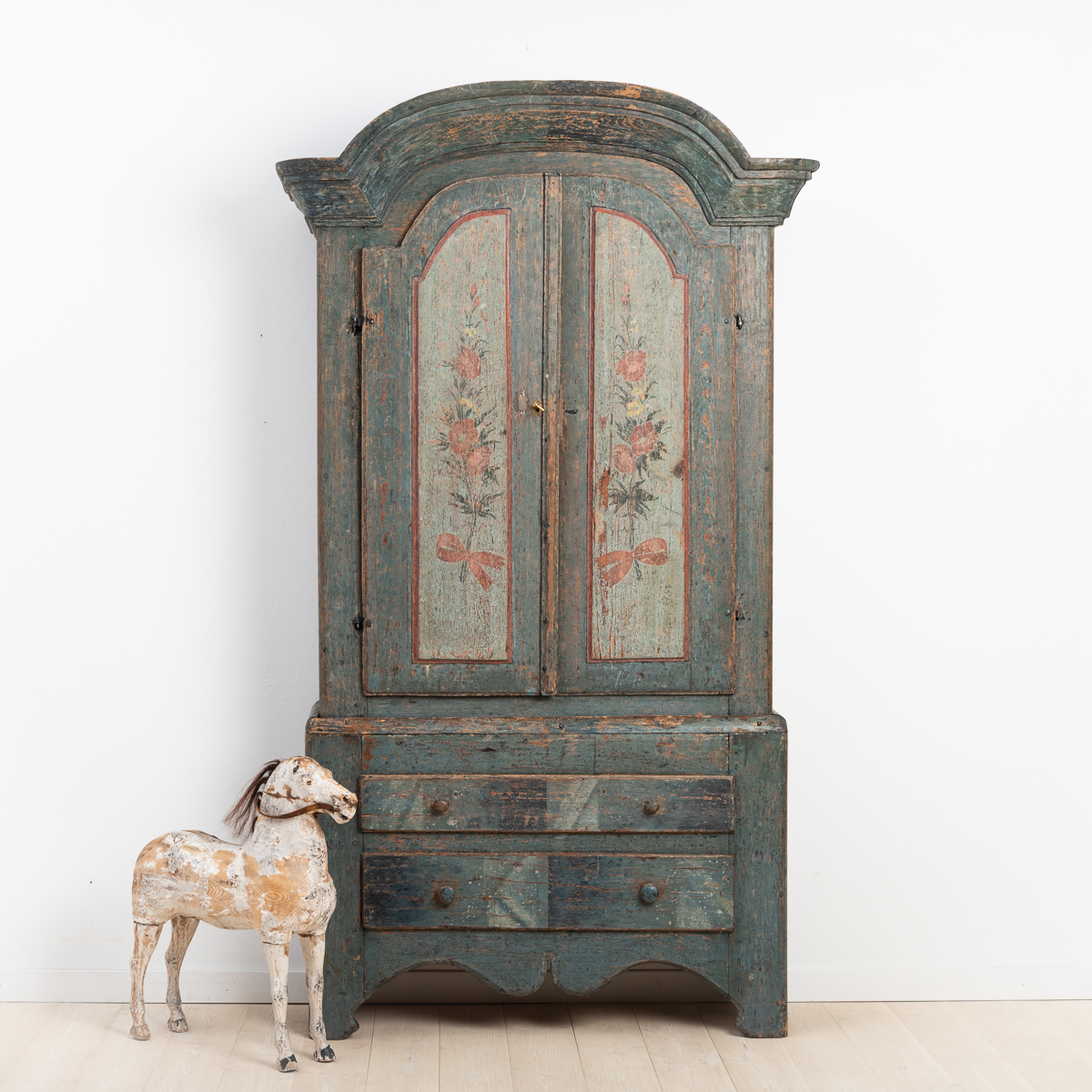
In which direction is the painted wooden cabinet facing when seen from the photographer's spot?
facing the viewer

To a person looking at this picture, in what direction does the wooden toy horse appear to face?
facing the viewer and to the right of the viewer
